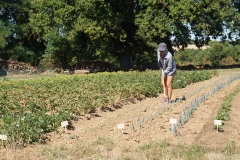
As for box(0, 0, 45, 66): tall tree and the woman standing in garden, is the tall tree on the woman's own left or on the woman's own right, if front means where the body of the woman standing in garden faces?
on the woman's own right

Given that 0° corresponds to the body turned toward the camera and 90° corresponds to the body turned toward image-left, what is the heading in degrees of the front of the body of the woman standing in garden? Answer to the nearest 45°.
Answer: approximately 45°
